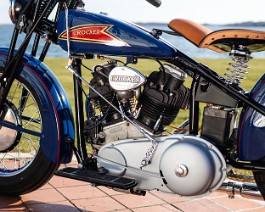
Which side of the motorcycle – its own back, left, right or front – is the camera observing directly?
left
